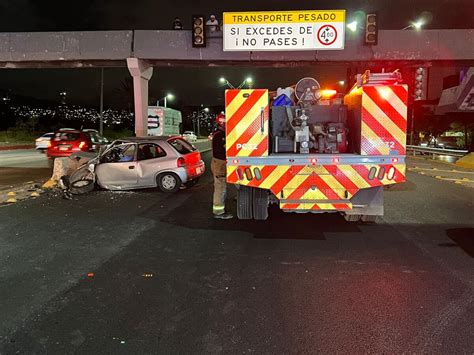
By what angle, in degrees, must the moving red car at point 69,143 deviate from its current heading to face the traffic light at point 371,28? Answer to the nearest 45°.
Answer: approximately 90° to its right

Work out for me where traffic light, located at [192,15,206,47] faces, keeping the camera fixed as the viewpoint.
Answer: facing the viewer

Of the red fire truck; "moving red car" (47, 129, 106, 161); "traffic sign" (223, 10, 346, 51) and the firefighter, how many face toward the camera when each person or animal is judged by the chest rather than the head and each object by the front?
1

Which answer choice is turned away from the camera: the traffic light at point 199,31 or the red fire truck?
the red fire truck

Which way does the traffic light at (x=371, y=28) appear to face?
toward the camera

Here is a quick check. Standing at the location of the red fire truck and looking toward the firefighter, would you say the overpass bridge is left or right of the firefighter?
right

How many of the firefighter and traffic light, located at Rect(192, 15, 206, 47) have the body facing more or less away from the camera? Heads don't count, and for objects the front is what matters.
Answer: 0

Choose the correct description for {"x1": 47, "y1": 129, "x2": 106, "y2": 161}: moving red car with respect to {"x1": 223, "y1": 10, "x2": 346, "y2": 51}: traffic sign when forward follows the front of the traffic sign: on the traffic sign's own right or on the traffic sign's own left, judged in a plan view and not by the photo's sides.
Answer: on the traffic sign's own right

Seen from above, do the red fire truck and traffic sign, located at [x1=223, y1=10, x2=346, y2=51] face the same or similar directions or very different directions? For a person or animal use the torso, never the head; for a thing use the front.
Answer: very different directions

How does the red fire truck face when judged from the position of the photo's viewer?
facing away from the viewer

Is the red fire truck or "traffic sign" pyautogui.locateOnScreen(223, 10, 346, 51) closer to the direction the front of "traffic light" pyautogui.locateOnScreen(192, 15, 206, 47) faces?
the red fire truck

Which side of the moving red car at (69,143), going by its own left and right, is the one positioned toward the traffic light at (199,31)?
right

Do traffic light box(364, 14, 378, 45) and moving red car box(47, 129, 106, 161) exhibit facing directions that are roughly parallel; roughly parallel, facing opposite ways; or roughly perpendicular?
roughly parallel, facing opposite ways

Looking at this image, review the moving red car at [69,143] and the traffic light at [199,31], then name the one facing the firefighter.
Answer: the traffic light

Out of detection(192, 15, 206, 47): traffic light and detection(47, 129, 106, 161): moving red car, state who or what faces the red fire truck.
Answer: the traffic light
